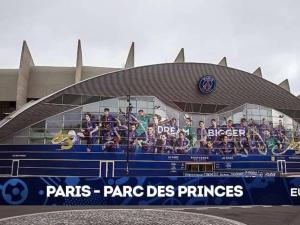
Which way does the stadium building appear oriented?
toward the camera

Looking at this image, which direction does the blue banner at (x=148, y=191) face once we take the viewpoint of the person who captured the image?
facing the viewer

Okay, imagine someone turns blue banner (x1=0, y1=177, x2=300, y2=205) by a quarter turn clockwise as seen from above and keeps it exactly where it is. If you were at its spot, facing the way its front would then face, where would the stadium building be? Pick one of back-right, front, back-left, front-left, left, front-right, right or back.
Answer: right
